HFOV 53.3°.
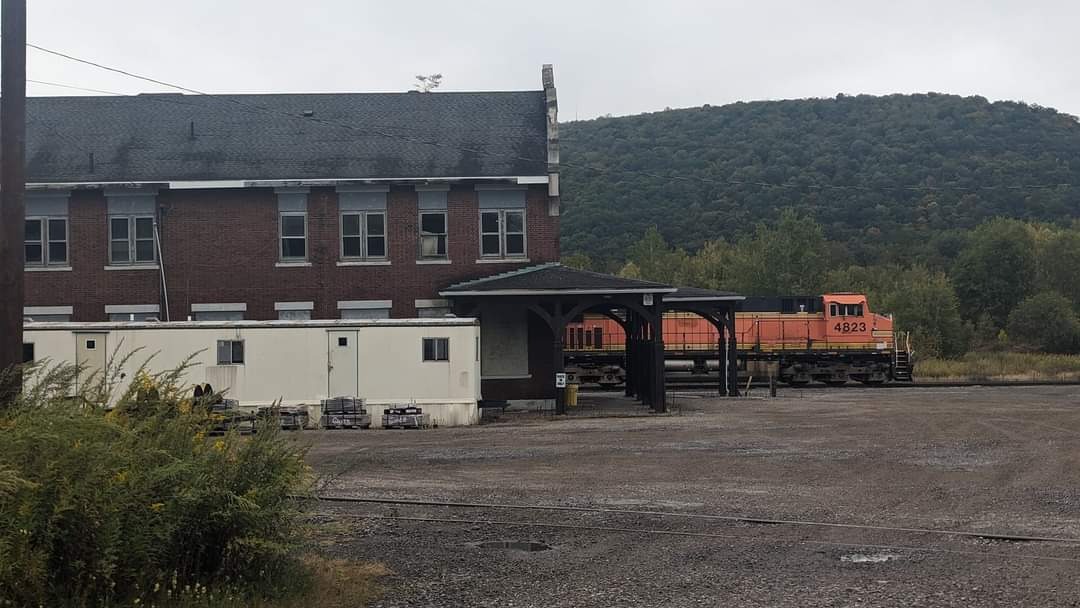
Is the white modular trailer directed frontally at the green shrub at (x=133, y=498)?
yes

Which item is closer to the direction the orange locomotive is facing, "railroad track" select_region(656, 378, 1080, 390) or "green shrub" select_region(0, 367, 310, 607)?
the railroad track

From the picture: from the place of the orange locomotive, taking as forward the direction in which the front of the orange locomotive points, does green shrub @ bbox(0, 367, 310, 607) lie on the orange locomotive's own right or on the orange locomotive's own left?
on the orange locomotive's own right

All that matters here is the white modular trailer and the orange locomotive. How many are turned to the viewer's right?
1

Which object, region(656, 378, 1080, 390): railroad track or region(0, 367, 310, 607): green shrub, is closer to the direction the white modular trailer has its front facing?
the green shrub

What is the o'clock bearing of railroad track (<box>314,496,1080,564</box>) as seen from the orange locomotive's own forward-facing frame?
The railroad track is roughly at 3 o'clock from the orange locomotive.

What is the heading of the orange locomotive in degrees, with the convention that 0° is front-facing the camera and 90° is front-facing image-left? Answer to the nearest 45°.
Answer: approximately 270°

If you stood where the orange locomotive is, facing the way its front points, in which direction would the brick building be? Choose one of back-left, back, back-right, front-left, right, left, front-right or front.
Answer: back-right

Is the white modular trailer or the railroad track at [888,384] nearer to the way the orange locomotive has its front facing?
the railroad track

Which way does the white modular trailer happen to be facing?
toward the camera

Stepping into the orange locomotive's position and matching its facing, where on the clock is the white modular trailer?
The white modular trailer is roughly at 4 o'clock from the orange locomotive.

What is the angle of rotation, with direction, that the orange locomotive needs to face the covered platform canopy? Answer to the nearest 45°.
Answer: approximately 135° to its right

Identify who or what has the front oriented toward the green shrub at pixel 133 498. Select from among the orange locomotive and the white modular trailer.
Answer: the white modular trailer
